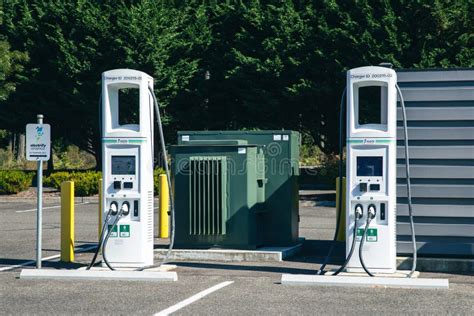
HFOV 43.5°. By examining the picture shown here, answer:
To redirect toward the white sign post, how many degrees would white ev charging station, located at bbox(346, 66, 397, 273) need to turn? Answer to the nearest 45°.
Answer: approximately 90° to its right

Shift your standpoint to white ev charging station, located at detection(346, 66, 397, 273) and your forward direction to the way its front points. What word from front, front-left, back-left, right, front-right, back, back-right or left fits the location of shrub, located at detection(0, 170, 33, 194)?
back-right

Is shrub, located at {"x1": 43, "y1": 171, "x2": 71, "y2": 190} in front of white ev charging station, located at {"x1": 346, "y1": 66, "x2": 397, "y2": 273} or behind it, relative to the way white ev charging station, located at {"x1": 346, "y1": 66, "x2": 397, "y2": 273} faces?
behind

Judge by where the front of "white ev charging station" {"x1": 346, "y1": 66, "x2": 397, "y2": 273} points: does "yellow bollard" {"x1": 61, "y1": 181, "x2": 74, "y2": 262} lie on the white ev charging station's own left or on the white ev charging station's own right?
on the white ev charging station's own right

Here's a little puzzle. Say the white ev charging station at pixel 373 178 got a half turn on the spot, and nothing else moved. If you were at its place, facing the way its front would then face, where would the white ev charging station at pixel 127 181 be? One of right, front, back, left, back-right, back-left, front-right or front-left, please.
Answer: left

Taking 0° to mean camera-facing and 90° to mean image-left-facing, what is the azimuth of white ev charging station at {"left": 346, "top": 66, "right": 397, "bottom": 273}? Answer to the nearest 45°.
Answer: approximately 0°
